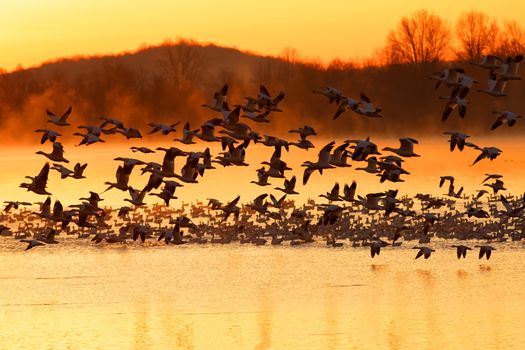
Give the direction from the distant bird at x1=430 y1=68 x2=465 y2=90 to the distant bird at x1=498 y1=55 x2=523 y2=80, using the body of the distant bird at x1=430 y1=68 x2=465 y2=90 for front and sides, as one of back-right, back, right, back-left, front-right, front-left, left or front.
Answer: back

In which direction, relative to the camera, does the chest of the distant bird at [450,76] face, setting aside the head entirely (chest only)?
to the viewer's left

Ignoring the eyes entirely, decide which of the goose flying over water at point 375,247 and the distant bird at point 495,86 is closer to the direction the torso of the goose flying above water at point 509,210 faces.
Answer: the goose flying over water

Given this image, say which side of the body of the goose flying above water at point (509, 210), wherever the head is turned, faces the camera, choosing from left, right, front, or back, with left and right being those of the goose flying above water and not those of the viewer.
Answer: left

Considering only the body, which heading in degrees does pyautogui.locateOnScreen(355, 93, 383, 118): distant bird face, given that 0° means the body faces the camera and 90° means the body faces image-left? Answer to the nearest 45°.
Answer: approximately 90°

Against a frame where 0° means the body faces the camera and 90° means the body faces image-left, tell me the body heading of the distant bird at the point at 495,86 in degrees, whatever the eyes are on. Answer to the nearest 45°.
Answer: approximately 90°

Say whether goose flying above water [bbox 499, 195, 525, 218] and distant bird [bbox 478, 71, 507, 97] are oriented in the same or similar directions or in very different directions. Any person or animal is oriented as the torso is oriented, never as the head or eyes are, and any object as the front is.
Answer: same or similar directions
